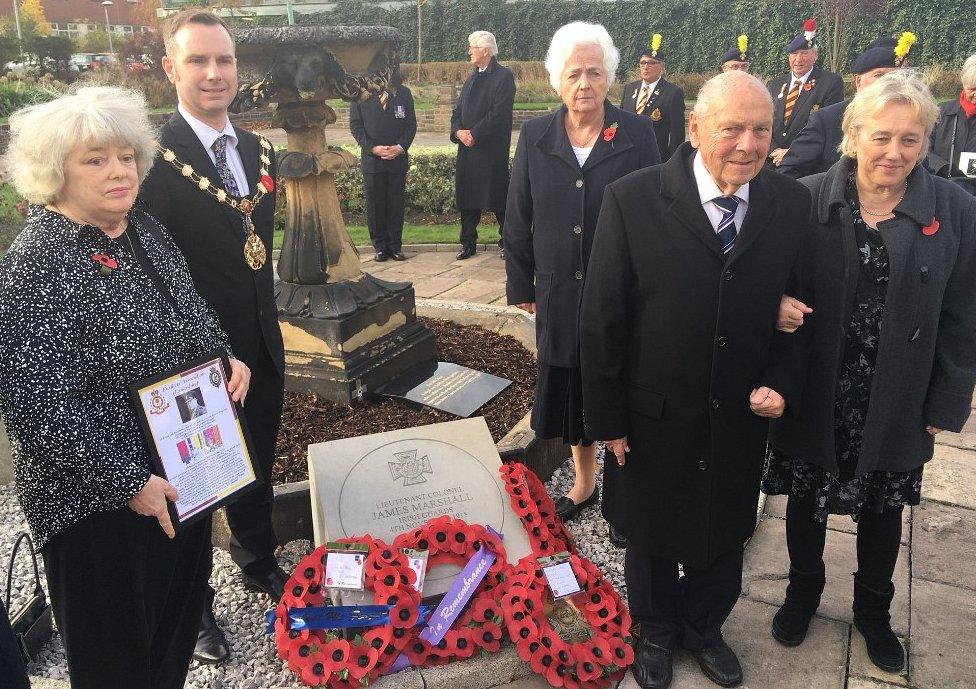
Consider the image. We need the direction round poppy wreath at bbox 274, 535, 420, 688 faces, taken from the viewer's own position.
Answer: facing the viewer

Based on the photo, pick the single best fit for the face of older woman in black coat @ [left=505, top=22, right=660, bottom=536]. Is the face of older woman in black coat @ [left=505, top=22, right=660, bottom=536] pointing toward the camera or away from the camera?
toward the camera

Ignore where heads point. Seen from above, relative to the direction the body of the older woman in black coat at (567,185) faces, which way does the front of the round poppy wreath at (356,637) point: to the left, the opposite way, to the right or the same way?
the same way

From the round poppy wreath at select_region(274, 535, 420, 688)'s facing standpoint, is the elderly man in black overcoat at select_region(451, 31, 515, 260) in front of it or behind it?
behind

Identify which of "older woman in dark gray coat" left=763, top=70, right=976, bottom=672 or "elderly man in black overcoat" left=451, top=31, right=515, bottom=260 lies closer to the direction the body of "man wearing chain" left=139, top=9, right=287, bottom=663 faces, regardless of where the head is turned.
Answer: the older woman in dark gray coat

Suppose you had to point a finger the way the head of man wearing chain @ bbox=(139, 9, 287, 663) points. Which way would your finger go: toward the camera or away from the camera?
toward the camera

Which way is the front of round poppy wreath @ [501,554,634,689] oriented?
toward the camera

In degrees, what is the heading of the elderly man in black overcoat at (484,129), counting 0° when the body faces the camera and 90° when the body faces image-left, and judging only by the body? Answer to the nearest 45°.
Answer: approximately 45°

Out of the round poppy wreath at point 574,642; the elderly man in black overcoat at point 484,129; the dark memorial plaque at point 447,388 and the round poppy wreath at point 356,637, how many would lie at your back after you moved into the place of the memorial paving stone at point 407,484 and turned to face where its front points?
2

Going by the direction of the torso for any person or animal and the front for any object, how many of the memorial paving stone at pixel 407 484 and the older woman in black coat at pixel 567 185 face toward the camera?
2

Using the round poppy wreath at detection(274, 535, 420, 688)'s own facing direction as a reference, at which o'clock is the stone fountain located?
The stone fountain is roughly at 6 o'clock from the round poppy wreath.

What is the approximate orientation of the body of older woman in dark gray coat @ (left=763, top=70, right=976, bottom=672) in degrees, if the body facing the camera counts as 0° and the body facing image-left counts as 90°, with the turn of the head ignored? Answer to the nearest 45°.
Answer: approximately 0°

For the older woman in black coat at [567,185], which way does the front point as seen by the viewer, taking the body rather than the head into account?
toward the camera
